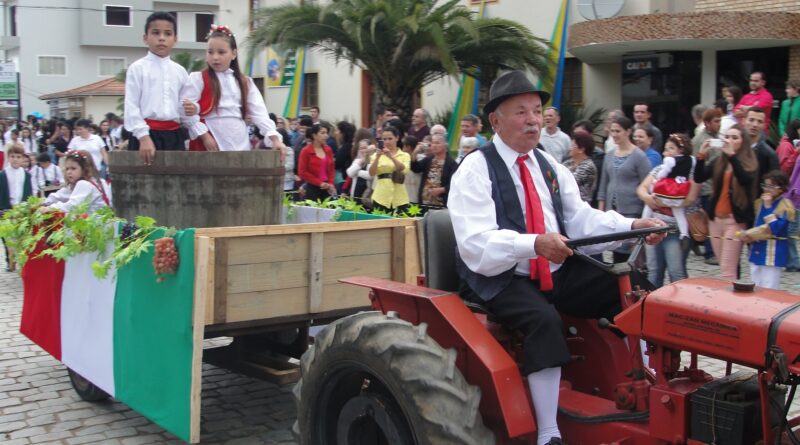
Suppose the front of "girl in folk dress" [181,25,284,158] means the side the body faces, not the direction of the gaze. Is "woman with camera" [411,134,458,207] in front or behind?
behind

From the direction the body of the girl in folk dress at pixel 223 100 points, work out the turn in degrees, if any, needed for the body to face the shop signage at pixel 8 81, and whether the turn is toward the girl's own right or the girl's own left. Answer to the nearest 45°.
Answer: approximately 180°

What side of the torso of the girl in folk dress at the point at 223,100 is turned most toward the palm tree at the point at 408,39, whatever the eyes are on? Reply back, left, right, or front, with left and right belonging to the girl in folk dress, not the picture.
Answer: back

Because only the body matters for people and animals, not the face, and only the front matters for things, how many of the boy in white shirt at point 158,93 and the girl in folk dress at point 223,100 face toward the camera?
2

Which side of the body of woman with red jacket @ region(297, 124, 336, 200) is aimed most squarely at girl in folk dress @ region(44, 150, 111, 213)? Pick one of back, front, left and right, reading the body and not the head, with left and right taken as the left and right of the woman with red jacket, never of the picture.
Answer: right

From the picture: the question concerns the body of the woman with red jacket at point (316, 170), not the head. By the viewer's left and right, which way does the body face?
facing the viewer and to the right of the viewer

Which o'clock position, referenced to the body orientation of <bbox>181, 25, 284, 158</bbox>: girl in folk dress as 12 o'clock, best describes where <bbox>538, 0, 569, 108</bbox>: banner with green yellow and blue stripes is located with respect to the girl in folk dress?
The banner with green yellow and blue stripes is roughly at 7 o'clock from the girl in folk dress.

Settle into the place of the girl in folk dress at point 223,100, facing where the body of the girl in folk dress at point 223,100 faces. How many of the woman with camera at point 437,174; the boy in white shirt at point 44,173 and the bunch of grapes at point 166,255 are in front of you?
1
